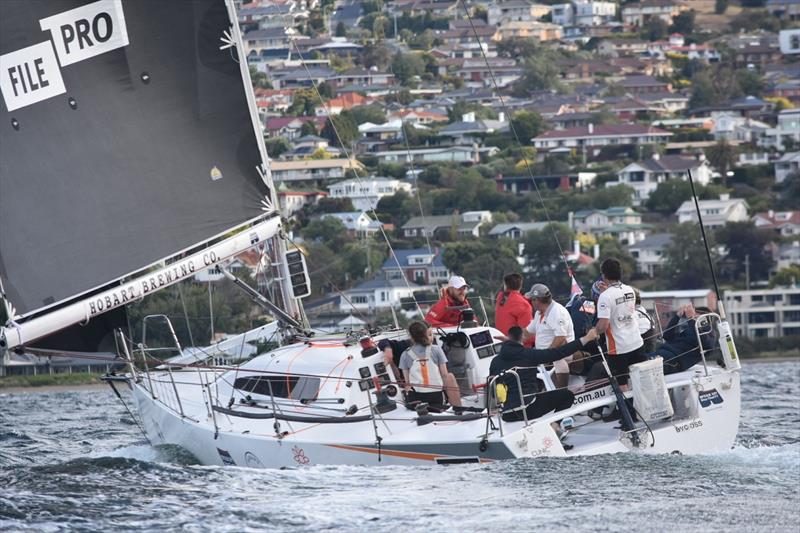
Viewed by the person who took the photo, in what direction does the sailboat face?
facing away from the viewer and to the left of the viewer

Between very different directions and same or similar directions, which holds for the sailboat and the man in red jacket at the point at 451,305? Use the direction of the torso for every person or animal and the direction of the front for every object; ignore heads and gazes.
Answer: very different directions

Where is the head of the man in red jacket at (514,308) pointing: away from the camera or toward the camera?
away from the camera

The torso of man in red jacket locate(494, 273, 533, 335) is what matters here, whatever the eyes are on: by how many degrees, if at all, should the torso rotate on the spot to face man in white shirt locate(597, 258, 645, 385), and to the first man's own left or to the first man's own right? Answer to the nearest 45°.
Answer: approximately 135° to the first man's own right

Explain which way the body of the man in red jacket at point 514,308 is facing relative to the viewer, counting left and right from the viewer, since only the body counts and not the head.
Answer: facing away from the viewer

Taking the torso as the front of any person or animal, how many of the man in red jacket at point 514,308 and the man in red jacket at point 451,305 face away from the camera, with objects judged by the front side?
1

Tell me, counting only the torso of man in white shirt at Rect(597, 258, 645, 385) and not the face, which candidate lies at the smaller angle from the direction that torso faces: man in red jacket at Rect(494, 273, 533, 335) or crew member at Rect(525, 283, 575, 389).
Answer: the man in red jacket

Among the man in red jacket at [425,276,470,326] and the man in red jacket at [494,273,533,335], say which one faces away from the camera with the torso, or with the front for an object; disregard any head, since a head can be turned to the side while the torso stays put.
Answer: the man in red jacket at [494,273,533,335]
